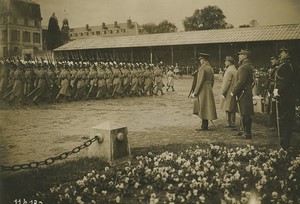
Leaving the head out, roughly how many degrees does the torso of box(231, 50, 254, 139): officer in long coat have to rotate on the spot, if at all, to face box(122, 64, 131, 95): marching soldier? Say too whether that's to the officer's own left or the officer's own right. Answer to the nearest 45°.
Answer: approximately 45° to the officer's own right

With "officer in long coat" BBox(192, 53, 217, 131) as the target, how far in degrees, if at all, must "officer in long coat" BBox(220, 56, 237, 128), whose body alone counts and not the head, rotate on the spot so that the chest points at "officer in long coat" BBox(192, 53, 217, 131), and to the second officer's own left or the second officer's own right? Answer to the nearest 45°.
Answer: approximately 45° to the second officer's own left

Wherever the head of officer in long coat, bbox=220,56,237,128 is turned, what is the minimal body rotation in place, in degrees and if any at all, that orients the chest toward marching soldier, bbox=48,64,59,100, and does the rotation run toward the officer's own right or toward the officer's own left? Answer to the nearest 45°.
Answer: approximately 45° to the officer's own right

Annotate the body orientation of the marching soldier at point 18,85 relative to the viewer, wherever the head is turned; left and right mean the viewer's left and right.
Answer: facing to the right of the viewer

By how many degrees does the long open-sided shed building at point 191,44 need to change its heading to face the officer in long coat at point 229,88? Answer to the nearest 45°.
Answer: approximately 45° to its left

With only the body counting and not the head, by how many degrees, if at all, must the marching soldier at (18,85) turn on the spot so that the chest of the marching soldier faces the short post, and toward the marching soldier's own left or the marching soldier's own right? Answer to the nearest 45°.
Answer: approximately 90° to the marching soldier's own right

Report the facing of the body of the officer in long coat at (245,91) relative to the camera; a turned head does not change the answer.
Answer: to the viewer's left

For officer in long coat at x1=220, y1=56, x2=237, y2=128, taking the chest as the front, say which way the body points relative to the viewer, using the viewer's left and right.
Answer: facing to the left of the viewer
